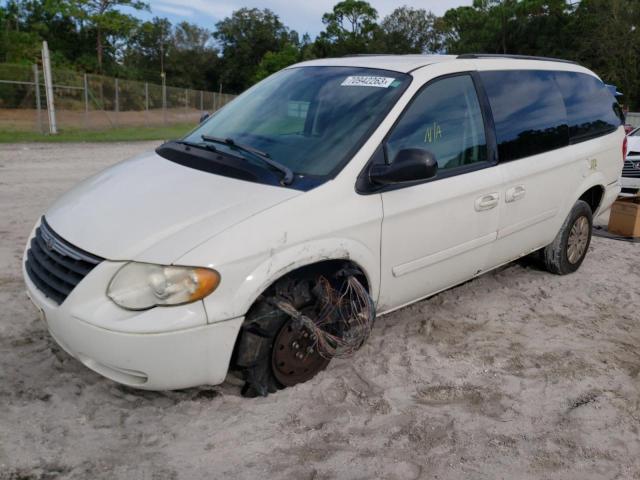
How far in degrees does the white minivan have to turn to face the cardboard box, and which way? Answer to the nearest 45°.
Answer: approximately 180°

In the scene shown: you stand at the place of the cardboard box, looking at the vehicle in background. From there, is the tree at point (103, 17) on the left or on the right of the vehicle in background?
left

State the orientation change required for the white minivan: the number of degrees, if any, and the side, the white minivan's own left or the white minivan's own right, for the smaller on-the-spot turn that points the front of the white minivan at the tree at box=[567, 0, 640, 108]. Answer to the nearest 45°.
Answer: approximately 180°

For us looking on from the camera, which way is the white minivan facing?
facing the viewer and to the left of the viewer

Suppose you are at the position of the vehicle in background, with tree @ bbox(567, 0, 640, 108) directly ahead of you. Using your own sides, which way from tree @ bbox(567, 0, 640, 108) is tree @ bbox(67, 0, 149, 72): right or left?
left

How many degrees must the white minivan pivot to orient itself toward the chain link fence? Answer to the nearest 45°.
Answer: approximately 90° to its right

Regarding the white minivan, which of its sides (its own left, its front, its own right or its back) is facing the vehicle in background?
back

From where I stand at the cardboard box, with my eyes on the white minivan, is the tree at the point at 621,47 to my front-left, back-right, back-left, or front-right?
back-right
